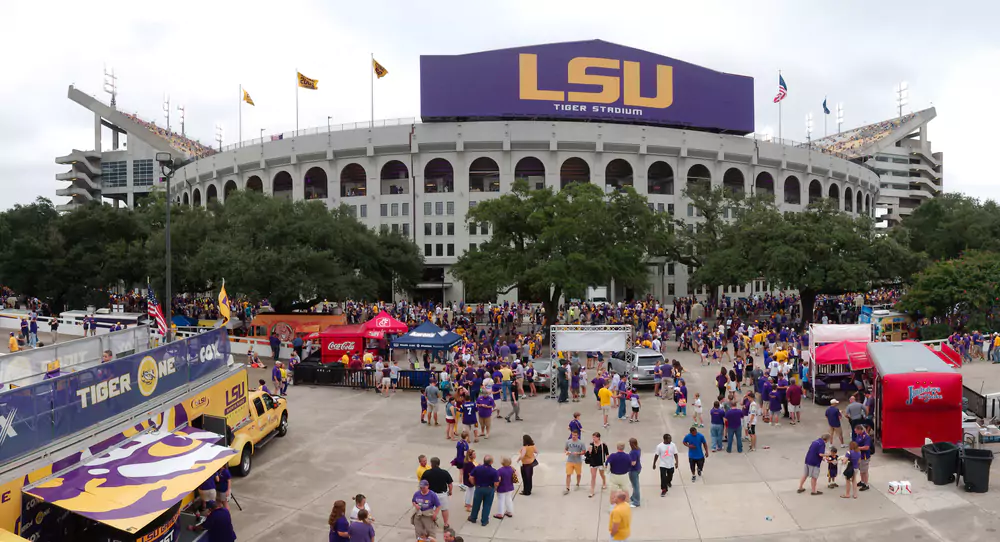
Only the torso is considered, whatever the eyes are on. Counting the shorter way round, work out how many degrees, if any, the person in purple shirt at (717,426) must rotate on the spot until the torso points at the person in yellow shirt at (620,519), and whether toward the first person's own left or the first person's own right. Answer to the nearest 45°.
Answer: approximately 180°

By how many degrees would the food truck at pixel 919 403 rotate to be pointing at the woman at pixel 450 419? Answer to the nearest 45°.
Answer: approximately 90° to its right

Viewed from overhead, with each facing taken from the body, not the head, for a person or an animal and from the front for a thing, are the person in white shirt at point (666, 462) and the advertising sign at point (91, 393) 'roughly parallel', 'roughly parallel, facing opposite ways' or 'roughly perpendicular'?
roughly perpendicular

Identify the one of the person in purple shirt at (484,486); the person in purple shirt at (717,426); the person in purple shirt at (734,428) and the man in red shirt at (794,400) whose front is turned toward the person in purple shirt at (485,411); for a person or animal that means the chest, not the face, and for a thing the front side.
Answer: the person in purple shirt at (484,486)

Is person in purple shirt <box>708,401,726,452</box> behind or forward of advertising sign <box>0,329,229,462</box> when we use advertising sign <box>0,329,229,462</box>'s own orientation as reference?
forward

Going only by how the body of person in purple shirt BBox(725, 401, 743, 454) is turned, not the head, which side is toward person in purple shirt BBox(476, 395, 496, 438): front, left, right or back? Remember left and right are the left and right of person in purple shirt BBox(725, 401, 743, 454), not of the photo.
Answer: left

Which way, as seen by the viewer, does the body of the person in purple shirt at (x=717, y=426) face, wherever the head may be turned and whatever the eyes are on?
away from the camera

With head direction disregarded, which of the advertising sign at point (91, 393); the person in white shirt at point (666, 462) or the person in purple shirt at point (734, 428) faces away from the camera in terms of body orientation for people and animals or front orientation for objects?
the person in purple shirt

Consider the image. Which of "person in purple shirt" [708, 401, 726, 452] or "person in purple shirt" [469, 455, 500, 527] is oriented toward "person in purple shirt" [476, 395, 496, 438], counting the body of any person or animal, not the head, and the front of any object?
"person in purple shirt" [469, 455, 500, 527]

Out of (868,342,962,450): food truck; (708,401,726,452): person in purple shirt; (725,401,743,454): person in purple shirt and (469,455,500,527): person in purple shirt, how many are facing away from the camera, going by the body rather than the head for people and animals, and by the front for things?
3

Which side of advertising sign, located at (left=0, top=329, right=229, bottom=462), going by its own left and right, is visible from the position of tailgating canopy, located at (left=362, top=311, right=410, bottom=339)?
left

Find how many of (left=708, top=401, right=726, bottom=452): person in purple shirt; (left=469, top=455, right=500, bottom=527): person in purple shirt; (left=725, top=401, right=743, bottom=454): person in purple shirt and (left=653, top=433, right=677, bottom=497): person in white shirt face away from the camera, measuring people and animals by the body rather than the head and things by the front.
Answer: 3

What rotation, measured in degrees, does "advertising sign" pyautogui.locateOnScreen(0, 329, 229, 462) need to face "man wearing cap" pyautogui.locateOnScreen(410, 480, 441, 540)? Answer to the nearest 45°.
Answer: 0° — it already faces them

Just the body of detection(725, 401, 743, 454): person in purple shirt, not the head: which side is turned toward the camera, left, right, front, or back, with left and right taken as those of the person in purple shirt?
back
